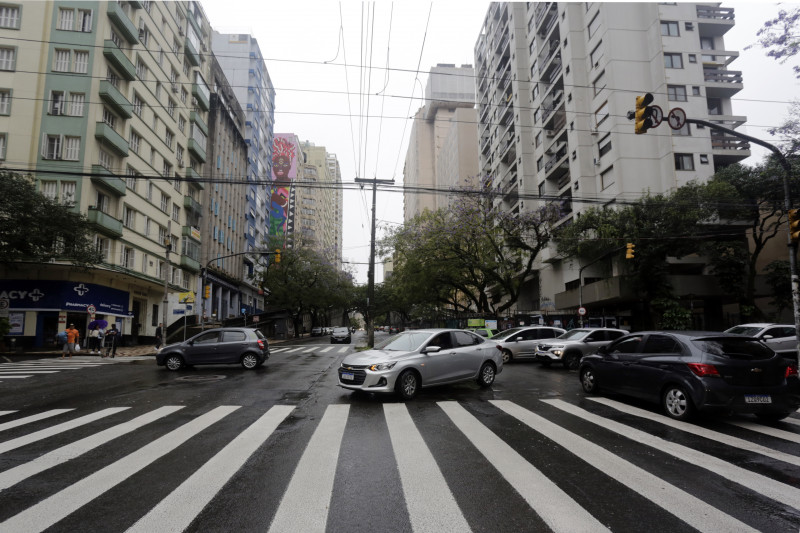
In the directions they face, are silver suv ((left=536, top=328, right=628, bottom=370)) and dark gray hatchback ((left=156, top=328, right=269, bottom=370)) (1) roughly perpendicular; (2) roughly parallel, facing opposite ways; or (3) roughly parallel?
roughly parallel

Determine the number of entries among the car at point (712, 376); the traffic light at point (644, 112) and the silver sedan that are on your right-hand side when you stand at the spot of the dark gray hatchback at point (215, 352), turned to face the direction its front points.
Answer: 0

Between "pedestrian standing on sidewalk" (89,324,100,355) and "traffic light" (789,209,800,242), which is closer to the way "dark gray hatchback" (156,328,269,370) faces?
the pedestrian standing on sidewalk

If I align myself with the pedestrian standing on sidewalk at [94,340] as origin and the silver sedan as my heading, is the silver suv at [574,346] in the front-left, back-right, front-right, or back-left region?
front-left

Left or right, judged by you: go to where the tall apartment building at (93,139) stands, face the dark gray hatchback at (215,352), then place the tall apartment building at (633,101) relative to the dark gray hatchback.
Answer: left

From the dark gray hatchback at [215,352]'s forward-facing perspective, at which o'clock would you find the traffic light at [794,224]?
The traffic light is roughly at 7 o'clock from the dark gray hatchback.

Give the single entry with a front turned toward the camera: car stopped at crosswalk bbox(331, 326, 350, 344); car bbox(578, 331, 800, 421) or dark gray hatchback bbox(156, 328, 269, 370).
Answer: car stopped at crosswalk bbox(331, 326, 350, 344)

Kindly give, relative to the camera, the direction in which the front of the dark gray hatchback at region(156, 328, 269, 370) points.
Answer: facing to the left of the viewer

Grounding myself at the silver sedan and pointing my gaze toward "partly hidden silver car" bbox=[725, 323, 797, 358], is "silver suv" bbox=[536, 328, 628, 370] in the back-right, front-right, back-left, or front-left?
front-left

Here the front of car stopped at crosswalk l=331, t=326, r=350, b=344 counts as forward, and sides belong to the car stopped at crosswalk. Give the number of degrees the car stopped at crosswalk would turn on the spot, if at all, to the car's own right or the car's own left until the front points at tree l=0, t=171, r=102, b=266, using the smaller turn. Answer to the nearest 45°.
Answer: approximately 45° to the car's own right

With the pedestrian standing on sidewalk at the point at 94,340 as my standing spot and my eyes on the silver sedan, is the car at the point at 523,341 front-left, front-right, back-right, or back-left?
front-left

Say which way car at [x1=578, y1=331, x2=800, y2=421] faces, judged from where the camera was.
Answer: facing away from the viewer and to the left of the viewer

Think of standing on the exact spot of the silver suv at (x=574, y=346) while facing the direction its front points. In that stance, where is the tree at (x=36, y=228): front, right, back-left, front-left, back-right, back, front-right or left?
front-right

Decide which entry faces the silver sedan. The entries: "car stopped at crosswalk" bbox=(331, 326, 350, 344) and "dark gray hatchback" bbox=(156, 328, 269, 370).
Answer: the car stopped at crosswalk

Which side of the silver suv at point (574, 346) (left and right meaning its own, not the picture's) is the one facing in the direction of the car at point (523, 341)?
right

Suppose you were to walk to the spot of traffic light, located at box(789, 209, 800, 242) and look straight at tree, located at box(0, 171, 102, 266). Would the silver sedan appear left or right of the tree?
left

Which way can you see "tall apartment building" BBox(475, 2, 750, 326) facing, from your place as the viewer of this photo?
facing the viewer and to the left of the viewer

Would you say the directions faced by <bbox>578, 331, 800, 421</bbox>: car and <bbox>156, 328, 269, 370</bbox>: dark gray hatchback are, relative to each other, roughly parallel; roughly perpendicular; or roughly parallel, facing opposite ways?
roughly perpendicular

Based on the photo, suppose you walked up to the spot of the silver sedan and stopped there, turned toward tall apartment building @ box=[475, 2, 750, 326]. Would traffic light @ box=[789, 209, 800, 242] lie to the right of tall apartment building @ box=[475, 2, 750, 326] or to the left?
right

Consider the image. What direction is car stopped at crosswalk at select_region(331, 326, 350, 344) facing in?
toward the camera

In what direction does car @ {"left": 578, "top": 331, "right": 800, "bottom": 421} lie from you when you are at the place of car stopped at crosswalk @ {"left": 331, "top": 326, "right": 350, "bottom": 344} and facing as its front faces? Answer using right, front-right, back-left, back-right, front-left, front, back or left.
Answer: front
